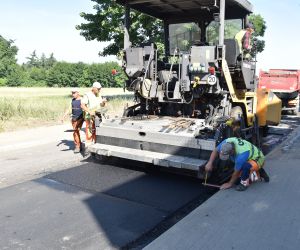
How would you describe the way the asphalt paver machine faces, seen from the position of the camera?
facing away from the viewer and to the right of the viewer

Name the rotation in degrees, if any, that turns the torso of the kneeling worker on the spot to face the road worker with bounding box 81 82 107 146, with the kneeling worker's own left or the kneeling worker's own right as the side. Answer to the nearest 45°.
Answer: approximately 90° to the kneeling worker's own right

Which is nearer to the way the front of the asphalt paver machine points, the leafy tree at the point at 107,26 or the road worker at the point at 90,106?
the leafy tree

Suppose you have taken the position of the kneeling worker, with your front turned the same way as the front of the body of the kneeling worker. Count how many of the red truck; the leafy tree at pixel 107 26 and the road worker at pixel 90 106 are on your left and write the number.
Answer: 0

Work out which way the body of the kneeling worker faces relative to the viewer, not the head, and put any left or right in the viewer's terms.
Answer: facing the viewer and to the left of the viewer

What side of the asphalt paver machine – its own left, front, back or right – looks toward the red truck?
front

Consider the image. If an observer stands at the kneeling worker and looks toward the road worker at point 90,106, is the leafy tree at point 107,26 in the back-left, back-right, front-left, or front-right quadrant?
front-right
